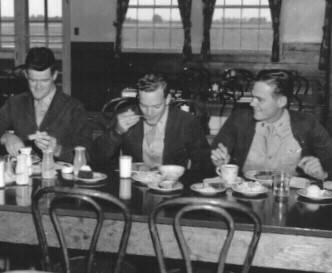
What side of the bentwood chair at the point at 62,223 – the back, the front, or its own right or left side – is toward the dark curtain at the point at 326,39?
front

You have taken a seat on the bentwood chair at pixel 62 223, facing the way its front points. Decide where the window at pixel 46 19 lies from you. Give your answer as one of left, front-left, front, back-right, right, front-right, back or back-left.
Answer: front-left

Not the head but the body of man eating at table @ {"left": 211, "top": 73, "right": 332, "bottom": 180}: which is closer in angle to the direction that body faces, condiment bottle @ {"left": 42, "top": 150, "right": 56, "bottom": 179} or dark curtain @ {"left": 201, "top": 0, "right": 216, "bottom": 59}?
the condiment bottle

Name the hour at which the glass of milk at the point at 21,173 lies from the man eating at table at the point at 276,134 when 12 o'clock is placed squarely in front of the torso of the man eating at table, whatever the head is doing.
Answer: The glass of milk is roughly at 2 o'clock from the man eating at table.

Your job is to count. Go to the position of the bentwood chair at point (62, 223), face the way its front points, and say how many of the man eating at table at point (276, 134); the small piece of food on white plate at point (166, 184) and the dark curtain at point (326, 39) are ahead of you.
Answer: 3

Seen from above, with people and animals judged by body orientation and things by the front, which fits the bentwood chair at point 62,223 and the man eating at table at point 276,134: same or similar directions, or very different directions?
very different directions

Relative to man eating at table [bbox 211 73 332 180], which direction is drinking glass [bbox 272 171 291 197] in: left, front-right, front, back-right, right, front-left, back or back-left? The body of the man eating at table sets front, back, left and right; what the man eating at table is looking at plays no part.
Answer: front

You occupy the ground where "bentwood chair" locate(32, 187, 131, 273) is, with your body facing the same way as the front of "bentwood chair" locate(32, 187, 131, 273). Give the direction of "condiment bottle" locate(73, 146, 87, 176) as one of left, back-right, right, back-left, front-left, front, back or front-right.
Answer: front-left

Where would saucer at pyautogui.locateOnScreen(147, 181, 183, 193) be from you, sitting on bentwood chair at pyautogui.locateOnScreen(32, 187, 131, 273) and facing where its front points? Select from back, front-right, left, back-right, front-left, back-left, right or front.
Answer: front

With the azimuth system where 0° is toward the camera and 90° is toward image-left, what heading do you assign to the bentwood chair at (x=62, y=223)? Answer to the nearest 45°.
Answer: approximately 225°

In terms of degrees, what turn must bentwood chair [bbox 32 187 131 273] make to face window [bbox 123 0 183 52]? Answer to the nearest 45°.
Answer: approximately 45° to its left

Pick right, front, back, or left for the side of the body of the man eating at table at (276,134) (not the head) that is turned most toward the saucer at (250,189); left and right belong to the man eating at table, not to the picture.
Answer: front

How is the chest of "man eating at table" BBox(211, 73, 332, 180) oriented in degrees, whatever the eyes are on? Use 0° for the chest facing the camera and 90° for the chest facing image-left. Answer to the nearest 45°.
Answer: approximately 0°

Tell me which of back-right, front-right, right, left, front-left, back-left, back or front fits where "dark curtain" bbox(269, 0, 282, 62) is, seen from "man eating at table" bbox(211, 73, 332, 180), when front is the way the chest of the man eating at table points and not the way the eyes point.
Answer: back

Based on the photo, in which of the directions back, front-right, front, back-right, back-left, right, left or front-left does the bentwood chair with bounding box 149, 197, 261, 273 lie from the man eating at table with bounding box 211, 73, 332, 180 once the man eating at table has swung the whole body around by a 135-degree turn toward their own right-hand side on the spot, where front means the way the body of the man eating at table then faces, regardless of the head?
back-left
